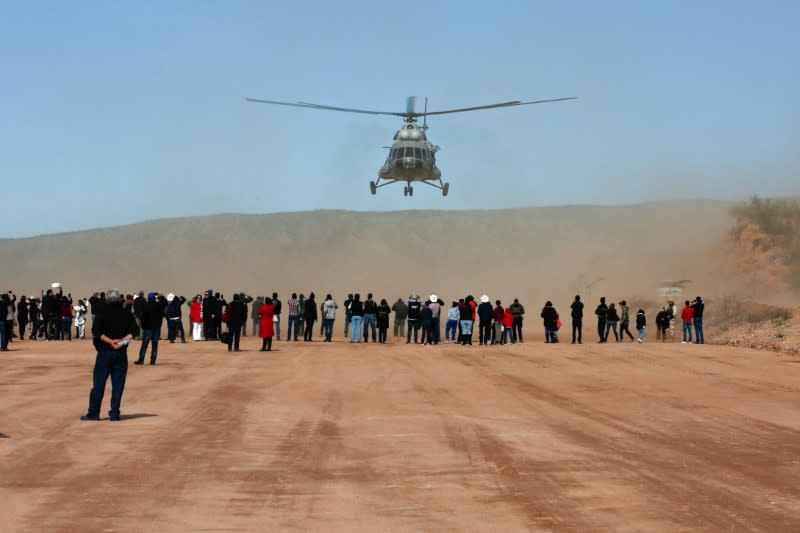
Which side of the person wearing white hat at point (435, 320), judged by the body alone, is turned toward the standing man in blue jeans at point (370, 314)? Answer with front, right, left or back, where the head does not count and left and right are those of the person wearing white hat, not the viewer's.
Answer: left

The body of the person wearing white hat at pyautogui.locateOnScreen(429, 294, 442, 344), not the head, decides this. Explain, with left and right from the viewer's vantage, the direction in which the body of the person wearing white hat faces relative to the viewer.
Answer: facing away from the viewer

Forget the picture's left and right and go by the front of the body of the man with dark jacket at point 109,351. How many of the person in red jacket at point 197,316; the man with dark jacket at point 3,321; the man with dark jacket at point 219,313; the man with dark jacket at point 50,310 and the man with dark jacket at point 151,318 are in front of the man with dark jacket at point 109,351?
5

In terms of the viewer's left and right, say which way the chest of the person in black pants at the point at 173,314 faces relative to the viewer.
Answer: facing away from the viewer

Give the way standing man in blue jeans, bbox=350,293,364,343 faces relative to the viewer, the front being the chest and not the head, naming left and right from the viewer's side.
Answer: facing away from the viewer

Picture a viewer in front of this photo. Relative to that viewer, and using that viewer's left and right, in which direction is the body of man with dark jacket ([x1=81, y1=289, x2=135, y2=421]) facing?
facing away from the viewer

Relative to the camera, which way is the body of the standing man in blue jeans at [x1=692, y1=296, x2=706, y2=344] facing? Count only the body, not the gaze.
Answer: away from the camera

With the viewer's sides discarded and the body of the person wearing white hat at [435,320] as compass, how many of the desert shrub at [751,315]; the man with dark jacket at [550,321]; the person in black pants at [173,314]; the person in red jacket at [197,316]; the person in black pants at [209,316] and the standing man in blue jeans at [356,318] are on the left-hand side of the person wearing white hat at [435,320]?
4

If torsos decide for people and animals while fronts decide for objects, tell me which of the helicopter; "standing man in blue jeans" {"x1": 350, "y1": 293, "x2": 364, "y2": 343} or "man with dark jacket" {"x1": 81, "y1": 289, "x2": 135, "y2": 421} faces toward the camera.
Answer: the helicopter

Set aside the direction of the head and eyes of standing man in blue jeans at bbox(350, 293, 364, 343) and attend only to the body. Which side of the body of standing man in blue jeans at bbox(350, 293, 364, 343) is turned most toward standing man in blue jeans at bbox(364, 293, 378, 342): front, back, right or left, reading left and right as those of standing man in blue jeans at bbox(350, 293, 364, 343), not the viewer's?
right

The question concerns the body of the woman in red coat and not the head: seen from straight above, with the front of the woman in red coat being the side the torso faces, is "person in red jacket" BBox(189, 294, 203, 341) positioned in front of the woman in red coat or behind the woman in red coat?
in front

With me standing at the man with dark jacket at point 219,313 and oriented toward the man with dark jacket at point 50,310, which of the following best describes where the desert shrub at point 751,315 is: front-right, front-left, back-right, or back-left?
back-right

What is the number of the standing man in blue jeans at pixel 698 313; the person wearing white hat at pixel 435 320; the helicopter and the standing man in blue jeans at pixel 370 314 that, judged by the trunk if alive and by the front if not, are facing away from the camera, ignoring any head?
3
